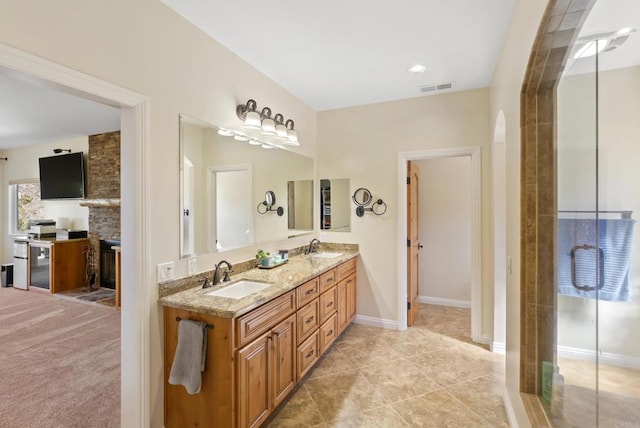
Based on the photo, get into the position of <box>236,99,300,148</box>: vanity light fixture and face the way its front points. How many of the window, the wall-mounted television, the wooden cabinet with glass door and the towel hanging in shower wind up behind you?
3

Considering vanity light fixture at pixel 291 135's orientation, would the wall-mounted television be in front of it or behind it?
behind

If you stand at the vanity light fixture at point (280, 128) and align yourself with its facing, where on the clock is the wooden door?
The wooden door is roughly at 10 o'clock from the vanity light fixture.

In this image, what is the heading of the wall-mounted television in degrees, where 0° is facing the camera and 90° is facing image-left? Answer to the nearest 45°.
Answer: approximately 45°

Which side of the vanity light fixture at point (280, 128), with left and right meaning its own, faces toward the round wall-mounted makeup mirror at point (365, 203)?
left

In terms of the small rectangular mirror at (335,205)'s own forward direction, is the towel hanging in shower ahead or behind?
ahead

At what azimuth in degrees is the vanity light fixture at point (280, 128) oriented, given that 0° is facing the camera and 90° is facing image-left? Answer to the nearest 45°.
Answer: approximately 315°
